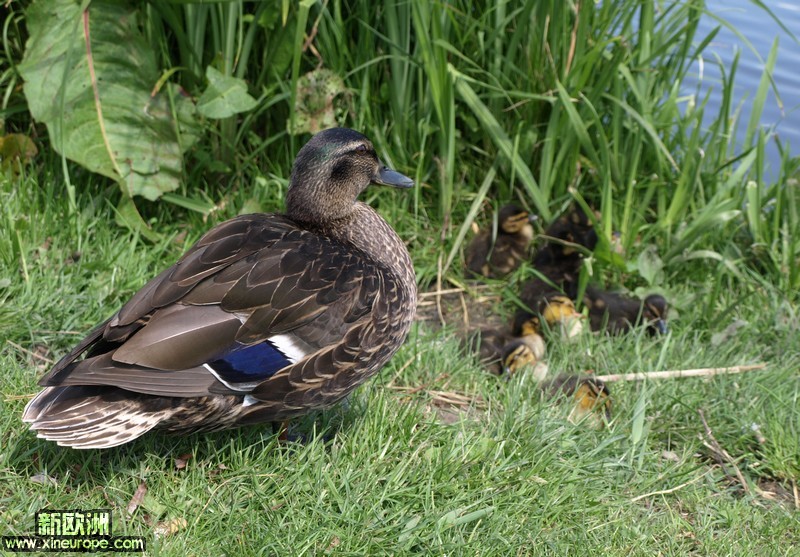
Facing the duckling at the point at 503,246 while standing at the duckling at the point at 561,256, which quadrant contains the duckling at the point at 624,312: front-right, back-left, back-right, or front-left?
back-left

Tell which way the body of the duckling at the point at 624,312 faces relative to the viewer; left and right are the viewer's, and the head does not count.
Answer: facing to the right of the viewer

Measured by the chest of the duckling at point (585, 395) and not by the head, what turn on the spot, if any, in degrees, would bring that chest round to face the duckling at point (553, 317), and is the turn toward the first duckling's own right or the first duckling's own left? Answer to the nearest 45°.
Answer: approximately 135° to the first duckling's own left

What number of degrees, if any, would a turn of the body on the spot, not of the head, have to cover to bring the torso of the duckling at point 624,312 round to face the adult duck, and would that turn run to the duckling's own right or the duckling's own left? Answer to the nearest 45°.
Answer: approximately 135° to the duckling's own right
